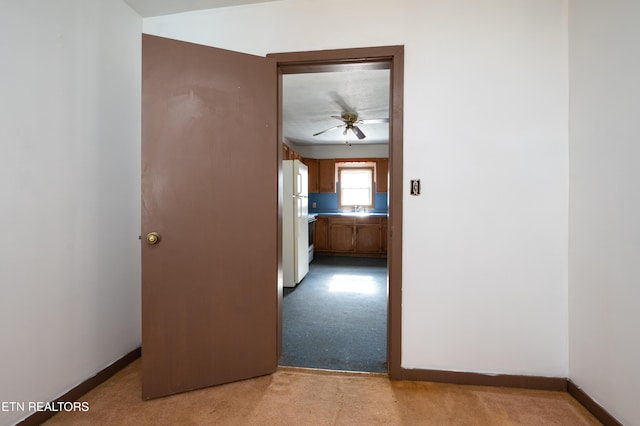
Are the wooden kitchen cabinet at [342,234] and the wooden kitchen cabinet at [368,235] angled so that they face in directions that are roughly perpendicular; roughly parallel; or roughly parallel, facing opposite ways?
roughly parallel

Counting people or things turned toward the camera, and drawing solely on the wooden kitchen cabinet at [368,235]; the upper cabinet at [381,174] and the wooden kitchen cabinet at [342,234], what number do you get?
3

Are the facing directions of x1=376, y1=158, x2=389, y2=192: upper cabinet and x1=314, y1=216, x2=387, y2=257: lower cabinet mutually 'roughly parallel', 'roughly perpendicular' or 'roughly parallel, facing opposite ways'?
roughly parallel

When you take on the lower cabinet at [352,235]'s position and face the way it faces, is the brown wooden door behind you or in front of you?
in front

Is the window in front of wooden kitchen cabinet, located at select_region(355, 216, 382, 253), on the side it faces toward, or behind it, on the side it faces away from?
behind

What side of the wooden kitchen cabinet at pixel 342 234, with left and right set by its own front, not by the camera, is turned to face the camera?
front

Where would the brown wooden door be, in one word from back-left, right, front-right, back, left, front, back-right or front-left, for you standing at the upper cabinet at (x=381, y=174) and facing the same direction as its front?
front

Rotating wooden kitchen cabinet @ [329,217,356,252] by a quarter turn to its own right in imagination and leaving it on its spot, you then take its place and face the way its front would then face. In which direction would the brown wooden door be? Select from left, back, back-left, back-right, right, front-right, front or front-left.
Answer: left

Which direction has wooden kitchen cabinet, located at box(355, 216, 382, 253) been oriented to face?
toward the camera

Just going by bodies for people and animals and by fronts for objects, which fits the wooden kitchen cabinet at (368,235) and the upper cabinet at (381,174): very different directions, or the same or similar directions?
same or similar directions
